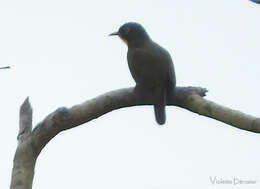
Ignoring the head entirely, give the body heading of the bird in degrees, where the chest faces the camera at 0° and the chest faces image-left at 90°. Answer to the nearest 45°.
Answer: approximately 135°
